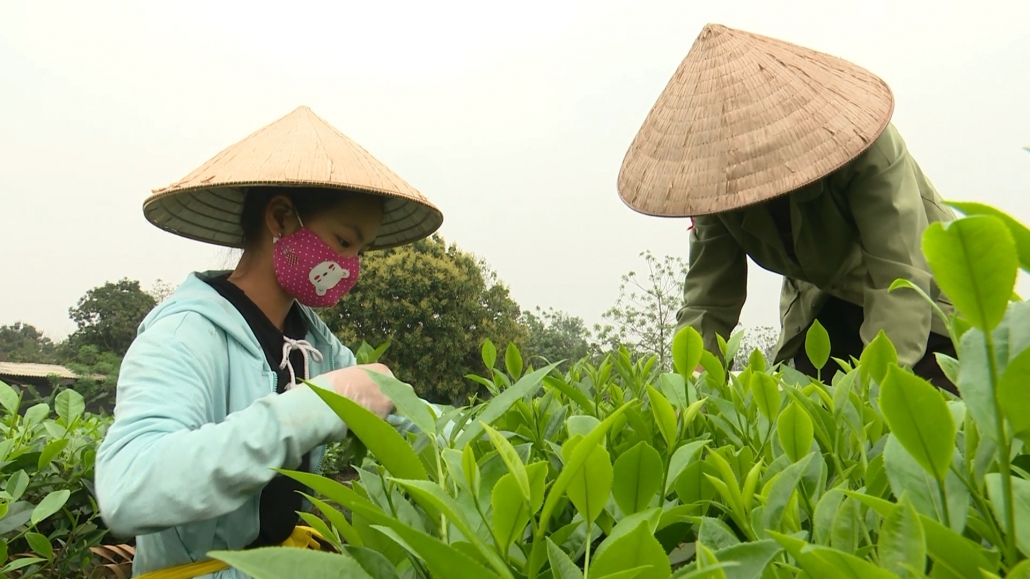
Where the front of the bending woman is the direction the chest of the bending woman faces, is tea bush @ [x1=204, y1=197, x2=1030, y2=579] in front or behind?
in front

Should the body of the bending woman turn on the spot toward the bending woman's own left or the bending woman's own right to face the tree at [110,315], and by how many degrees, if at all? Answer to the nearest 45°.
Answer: approximately 90° to the bending woman's own right

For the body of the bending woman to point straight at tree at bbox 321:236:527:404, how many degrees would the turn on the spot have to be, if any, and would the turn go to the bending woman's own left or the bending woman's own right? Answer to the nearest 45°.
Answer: approximately 90° to the bending woman's own right

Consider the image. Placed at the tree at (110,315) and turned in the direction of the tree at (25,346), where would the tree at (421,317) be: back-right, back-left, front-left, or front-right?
back-left

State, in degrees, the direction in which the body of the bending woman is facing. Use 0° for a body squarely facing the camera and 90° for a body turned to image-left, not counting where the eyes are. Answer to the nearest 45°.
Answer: approximately 45°

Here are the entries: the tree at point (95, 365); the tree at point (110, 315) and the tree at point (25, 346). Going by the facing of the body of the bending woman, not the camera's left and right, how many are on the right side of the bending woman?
3

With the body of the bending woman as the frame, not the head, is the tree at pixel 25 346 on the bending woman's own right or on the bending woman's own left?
on the bending woman's own right

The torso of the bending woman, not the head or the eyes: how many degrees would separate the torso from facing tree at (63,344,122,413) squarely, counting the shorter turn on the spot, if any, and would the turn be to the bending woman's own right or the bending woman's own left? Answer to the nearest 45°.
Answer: approximately 90° to the bending woman's own right

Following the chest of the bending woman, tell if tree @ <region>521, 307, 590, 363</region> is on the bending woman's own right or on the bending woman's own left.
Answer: on the bending woman's own right

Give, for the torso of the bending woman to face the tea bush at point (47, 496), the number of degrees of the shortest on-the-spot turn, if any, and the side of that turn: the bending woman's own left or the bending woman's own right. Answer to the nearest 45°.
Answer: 0° — they already face it
